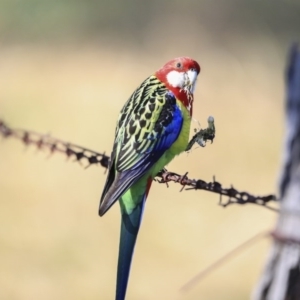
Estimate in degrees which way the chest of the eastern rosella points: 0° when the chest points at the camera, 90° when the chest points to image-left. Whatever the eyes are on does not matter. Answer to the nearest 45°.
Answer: approximately 270°
